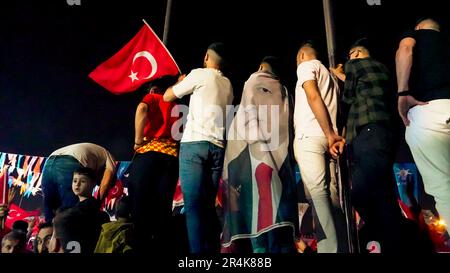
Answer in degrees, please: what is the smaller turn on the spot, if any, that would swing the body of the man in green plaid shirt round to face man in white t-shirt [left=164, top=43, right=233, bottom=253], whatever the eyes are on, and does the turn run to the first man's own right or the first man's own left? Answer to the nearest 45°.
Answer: approximately 45° to the first man's own left

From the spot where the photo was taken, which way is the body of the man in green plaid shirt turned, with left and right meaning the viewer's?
facing away from the viewer and to the left of the viewer

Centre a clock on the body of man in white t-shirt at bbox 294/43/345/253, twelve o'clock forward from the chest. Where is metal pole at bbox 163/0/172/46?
The metal pole is roughly at 11 o'clock from the man in white t-shirt.

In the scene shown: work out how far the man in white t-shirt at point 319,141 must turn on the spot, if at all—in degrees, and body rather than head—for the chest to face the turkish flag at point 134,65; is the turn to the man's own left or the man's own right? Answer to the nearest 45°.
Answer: approximately 45° to the man's own left

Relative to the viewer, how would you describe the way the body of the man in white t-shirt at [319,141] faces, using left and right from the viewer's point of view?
facing away from the viewer and to the left of the viewer

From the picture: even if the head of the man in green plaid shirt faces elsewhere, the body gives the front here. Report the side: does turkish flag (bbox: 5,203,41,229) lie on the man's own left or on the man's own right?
on the man's own left

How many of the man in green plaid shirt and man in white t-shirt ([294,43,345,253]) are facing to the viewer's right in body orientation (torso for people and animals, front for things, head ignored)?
0
